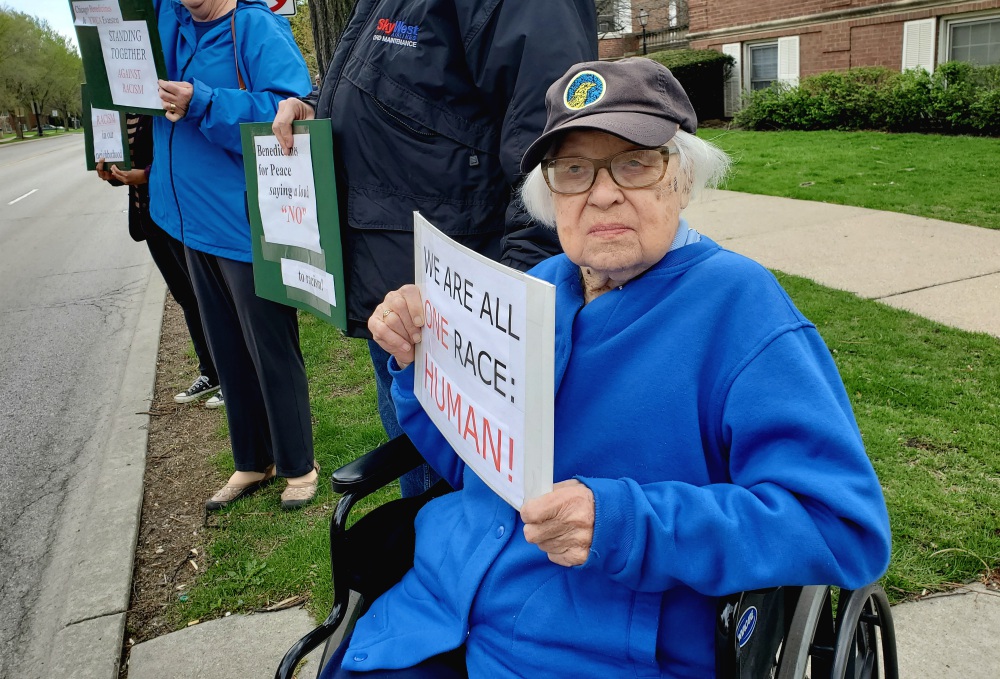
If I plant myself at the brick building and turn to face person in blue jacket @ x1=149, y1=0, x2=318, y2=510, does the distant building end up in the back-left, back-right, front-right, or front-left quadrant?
back-right

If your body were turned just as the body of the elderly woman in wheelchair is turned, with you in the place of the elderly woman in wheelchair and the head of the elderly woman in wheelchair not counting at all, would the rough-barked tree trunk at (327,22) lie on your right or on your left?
on your right

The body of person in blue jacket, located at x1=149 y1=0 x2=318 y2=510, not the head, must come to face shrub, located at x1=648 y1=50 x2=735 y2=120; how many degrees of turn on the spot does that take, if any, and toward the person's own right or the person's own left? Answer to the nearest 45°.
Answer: approximately 180°

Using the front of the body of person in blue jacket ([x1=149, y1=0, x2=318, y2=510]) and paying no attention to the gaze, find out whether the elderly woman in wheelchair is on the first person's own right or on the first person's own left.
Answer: on the first person's own left

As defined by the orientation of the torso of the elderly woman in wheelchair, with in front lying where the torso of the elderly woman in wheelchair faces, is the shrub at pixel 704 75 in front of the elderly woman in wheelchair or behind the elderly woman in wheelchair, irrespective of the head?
behind

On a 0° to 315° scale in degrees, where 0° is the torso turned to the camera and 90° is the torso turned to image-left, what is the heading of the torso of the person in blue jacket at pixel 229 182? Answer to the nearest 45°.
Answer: approximately 45°

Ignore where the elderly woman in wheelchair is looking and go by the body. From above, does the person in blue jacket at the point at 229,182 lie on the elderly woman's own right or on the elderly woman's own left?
on the elderly woman's own right

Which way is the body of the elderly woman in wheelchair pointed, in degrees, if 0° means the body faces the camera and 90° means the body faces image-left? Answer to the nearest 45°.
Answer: approximately 45°

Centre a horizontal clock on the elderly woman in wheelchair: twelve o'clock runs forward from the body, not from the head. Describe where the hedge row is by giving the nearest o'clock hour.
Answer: The hedge row is roughly at 5 o'clock from the elderly woman in wheelchair.

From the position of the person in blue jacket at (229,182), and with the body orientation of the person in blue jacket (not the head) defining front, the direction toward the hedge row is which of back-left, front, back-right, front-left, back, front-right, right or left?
back
